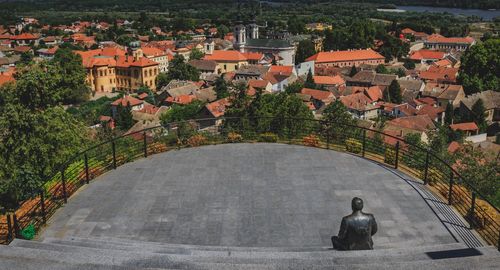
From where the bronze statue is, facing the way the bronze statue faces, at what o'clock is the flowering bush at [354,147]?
The flowering bush is roughly at 12 o'clock from the bronze statue.

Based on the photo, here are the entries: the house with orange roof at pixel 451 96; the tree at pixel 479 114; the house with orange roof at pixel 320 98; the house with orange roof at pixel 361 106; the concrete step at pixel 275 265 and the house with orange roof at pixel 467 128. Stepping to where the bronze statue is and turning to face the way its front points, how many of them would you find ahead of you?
5

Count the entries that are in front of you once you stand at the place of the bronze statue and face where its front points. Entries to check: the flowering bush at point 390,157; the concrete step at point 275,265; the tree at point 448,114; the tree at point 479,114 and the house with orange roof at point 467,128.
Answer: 4

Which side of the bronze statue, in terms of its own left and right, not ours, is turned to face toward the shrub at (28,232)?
left

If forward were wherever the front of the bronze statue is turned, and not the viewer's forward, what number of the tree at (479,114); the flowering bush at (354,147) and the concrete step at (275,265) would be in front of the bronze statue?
2

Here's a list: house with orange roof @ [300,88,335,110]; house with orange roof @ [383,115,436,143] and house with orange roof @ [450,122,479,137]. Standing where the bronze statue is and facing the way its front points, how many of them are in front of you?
3

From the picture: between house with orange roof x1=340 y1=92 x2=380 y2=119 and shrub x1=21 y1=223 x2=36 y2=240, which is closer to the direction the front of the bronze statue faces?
the house with orange roof

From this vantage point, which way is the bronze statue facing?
away from the camera
